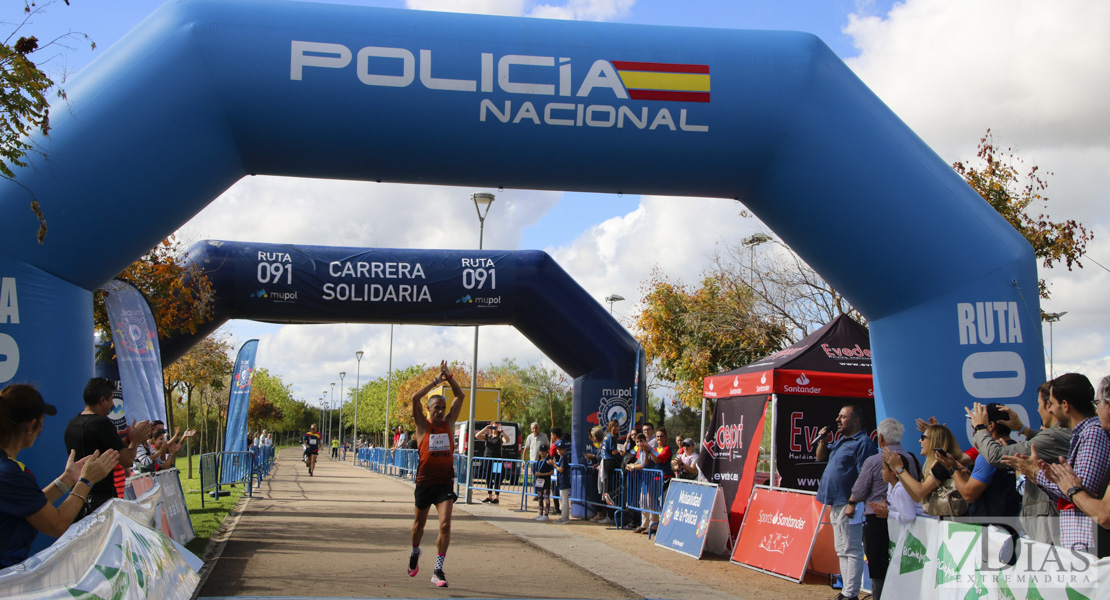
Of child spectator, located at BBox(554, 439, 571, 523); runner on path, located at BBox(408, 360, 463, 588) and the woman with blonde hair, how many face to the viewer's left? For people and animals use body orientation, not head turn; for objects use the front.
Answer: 2

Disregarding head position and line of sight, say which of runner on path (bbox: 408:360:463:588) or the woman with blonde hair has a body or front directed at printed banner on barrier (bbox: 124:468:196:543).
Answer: the woman with blonde hair

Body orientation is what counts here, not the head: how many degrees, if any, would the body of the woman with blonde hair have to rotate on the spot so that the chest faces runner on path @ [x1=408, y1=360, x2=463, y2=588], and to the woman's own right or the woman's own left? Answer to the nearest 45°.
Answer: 0° — they already face them

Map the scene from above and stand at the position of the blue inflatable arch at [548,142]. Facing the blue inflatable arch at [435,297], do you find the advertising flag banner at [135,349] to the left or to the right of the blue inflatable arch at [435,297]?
left

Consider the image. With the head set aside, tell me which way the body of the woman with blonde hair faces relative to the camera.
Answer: to the viewer's left

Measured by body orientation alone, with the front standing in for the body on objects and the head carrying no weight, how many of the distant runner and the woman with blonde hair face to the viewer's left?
1

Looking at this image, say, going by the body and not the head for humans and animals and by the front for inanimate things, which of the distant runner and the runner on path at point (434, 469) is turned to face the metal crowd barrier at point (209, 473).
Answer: the distant runner

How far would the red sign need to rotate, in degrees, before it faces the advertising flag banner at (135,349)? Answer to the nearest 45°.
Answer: approximately 45° to its right

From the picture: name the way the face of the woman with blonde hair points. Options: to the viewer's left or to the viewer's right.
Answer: to the viewer's left

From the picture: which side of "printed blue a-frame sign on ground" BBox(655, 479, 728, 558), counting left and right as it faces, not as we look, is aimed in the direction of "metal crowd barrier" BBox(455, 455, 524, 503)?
right

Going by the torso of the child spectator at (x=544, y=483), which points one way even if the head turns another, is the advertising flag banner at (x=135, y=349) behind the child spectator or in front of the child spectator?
in front

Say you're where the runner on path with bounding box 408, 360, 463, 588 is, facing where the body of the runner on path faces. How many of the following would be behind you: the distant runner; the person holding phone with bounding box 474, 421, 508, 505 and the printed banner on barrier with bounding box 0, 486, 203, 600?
2
